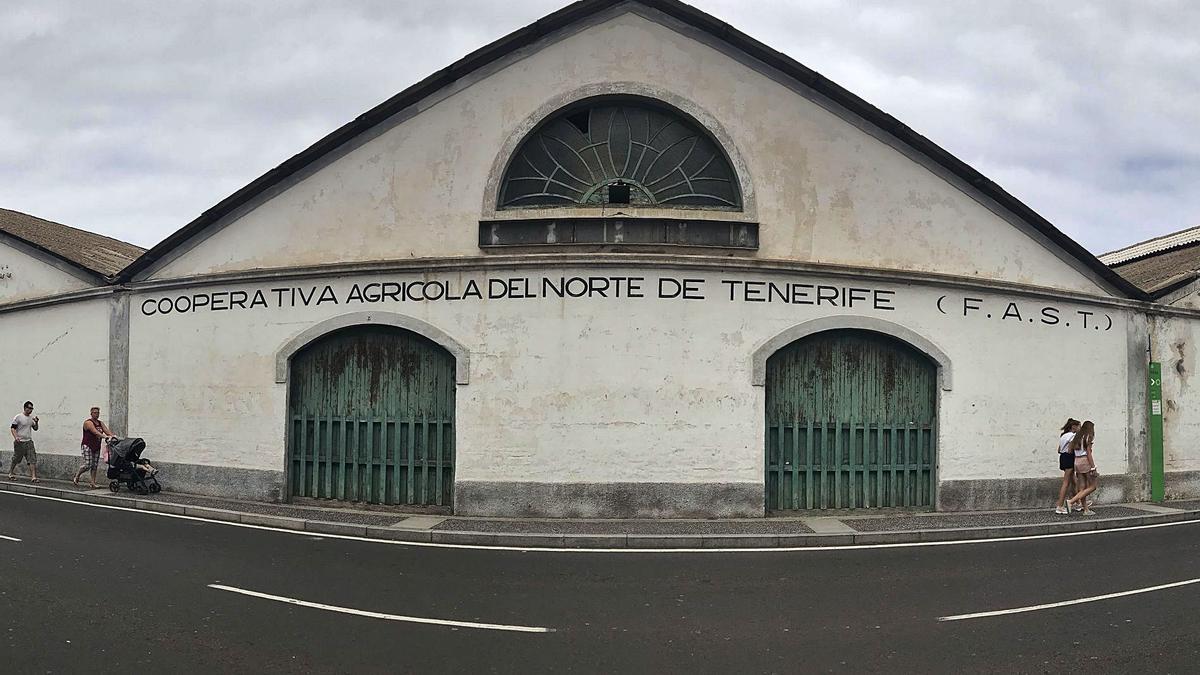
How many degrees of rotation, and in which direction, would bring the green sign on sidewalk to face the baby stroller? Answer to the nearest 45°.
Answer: approximately 45° to its right

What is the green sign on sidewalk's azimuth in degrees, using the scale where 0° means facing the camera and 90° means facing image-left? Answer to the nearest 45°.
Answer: approximately 0°

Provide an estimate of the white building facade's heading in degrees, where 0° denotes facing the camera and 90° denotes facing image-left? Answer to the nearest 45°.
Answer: approximately 0°

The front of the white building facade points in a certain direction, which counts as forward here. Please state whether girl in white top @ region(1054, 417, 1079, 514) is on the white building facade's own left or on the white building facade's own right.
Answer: on the white building facade's own left

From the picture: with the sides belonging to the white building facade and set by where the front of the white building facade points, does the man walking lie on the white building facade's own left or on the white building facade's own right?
on the white building facade's own right
